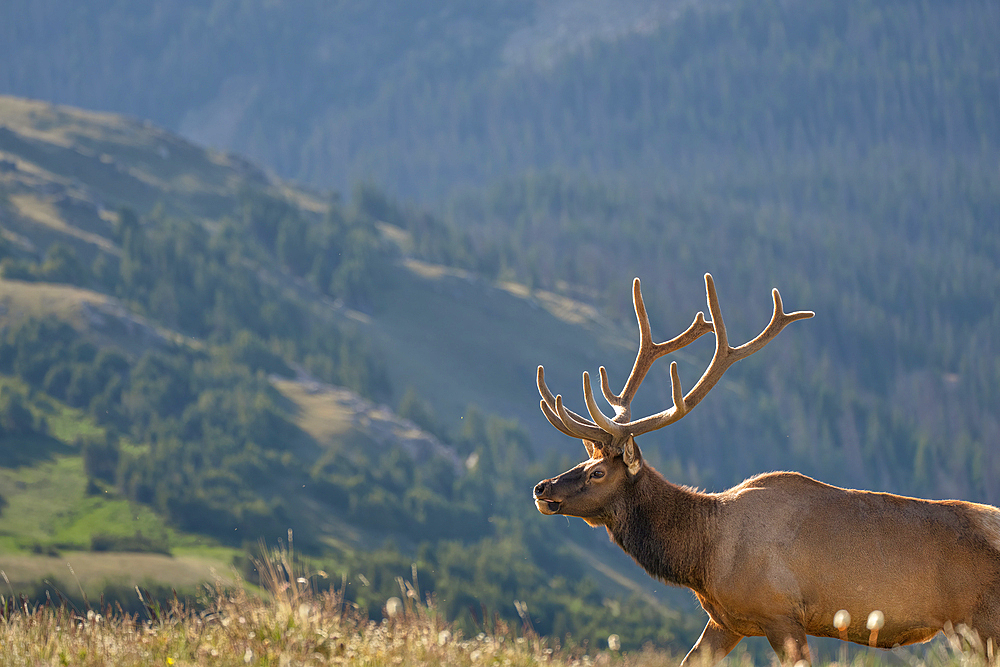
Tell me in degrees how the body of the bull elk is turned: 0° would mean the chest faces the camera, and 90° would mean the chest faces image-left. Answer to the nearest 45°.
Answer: approximately 90°
